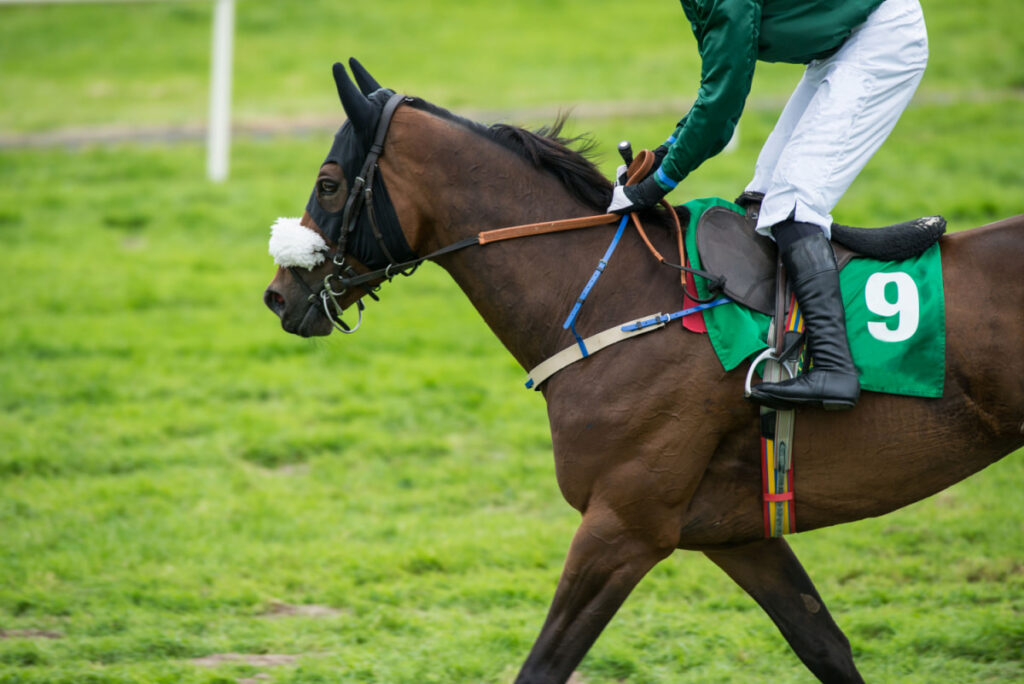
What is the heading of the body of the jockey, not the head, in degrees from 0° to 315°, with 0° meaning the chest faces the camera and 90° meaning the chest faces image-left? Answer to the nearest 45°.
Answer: approximately 90°

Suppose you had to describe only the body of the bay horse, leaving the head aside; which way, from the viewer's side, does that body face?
to the viewer's left

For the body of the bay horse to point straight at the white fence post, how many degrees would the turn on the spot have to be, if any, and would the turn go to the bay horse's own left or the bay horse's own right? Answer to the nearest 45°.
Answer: approximately 45° to the bay horse's own right

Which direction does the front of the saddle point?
to the viewer's left

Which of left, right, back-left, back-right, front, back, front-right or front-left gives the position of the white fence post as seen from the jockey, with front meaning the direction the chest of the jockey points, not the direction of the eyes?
front-right
